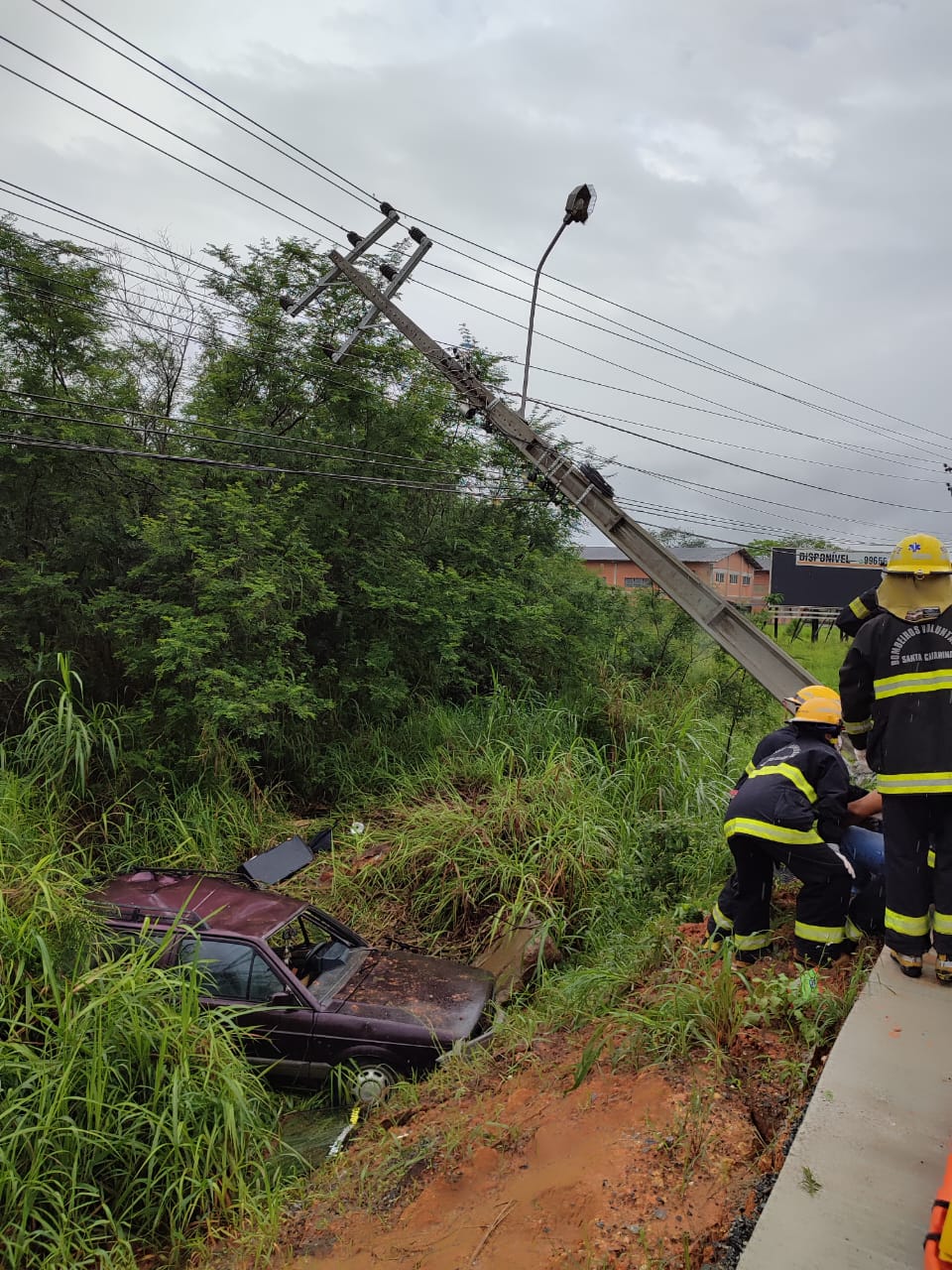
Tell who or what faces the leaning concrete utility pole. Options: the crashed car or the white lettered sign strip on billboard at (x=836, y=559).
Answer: the white lettered sign strip on billboard

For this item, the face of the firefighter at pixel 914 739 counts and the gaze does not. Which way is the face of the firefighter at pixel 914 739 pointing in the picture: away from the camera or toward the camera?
away from the camera

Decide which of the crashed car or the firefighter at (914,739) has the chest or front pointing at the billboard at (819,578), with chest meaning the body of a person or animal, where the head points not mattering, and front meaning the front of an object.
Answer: the firefighter

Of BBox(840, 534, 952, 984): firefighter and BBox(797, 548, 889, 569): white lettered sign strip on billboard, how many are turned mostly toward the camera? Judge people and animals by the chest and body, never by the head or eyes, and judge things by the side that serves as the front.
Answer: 1

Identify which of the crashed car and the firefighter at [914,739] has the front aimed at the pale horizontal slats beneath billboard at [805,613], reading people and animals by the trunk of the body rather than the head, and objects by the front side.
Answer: the firefighter

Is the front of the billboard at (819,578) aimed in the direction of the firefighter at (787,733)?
yes

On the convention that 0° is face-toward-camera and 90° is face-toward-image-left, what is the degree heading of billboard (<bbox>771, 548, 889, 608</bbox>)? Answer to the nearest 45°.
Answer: approximately 0°

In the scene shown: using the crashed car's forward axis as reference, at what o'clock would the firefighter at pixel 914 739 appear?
The firefighter is roughly at 12 o'clock from the crashed car.

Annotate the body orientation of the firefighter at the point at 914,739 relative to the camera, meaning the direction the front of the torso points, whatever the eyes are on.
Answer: away from the camera

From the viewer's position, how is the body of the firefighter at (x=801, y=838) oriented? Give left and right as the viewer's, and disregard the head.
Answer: facing away from the viewer and to the right of the viewer

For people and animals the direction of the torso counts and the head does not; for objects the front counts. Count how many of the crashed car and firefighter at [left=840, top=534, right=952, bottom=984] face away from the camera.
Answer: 1

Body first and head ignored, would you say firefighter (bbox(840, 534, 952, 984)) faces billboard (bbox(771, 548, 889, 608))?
yes
